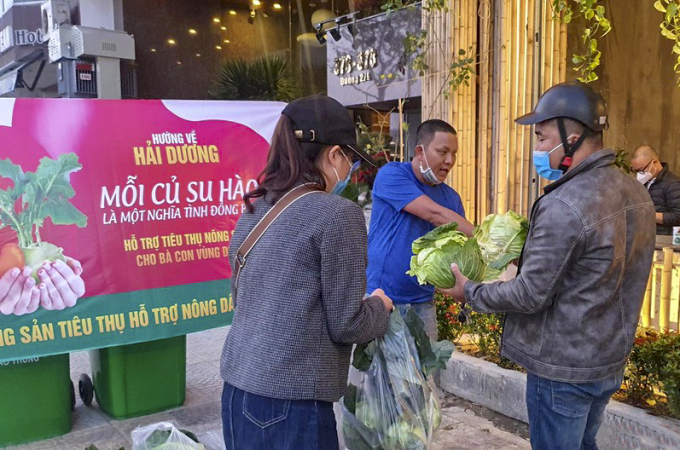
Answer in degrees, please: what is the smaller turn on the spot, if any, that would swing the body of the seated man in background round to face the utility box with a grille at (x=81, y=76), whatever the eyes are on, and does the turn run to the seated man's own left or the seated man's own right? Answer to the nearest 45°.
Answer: approximately 45° to the seated man's own right

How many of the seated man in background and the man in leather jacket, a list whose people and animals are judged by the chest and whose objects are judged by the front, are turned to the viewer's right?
0

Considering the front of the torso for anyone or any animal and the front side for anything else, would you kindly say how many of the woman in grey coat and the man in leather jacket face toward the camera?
0

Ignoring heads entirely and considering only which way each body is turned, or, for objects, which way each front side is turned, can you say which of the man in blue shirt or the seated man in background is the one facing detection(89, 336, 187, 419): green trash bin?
the seated man in background

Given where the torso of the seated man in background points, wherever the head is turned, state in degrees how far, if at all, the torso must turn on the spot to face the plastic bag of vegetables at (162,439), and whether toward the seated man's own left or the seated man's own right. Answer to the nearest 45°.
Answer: approximately 45° to the seated man's own left

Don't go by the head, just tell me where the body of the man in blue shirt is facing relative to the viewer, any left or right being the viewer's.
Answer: facing the viewer and to the right of the viewer

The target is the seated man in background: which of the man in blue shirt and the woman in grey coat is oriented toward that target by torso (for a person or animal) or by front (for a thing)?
the woman in grey coat

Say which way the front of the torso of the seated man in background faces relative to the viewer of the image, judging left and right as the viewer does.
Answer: facing the viewer and to the left of the viewer

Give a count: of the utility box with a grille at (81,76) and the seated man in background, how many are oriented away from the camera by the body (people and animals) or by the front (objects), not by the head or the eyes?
0

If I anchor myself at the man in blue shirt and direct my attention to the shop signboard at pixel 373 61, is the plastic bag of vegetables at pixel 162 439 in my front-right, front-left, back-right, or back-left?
back-left

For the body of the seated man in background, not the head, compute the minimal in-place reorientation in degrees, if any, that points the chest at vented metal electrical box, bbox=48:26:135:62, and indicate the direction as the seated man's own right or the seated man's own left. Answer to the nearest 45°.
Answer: approximately 45° to the seated man's own right

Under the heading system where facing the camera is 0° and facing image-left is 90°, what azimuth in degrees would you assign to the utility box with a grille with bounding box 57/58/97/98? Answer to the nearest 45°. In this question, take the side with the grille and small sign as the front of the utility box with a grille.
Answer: approximately 315°
